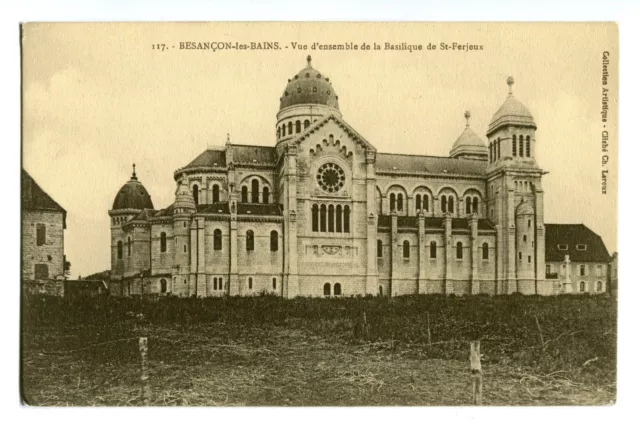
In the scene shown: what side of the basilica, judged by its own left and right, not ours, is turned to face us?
right

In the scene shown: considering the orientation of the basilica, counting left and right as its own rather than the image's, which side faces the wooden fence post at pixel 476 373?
right
